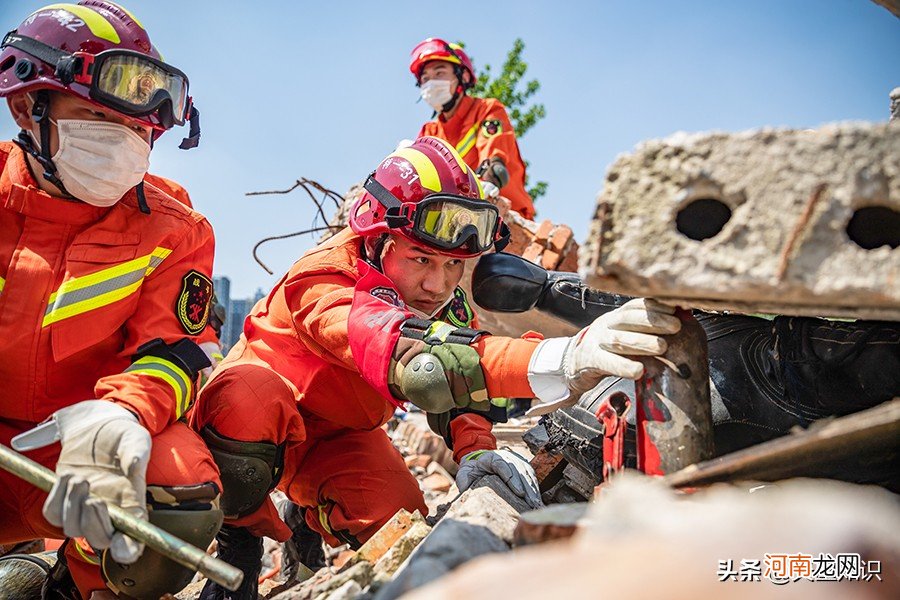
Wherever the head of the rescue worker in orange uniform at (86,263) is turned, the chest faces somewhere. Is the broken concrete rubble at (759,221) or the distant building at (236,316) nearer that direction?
the broken concrete rubble

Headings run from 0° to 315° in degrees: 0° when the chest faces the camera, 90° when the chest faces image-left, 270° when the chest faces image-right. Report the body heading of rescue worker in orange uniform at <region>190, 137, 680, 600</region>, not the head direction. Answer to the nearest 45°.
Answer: approximately 315°

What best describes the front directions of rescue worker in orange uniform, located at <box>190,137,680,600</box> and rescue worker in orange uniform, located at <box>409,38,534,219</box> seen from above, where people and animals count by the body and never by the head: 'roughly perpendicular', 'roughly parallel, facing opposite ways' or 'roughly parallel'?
roughly perpendicular

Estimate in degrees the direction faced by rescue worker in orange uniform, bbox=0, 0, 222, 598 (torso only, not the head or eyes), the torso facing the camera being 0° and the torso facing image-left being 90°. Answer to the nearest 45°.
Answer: approximately 315°

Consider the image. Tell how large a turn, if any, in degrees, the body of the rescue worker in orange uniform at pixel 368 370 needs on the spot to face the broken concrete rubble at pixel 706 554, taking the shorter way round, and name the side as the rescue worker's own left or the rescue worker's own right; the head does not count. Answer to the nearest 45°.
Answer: approximately 45° to the rescue worker's own right

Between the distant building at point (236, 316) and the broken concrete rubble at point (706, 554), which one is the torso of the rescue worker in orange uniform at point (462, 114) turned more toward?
the broken concrete rubble

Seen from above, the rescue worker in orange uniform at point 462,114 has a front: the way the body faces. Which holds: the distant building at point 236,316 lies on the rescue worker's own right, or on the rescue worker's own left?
on the rescue worker's own right

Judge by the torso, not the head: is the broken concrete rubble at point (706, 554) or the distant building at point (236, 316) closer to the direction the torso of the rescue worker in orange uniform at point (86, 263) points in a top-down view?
the broken concrete rubble

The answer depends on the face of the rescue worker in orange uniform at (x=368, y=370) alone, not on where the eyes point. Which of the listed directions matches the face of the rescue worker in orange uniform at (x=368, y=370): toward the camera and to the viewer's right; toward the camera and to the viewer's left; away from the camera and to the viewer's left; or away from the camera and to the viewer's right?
toward the camera and to the viewer's right

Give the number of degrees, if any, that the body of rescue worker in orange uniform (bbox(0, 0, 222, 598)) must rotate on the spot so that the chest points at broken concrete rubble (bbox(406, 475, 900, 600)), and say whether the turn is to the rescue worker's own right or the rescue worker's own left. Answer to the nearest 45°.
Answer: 0° — they already face it
